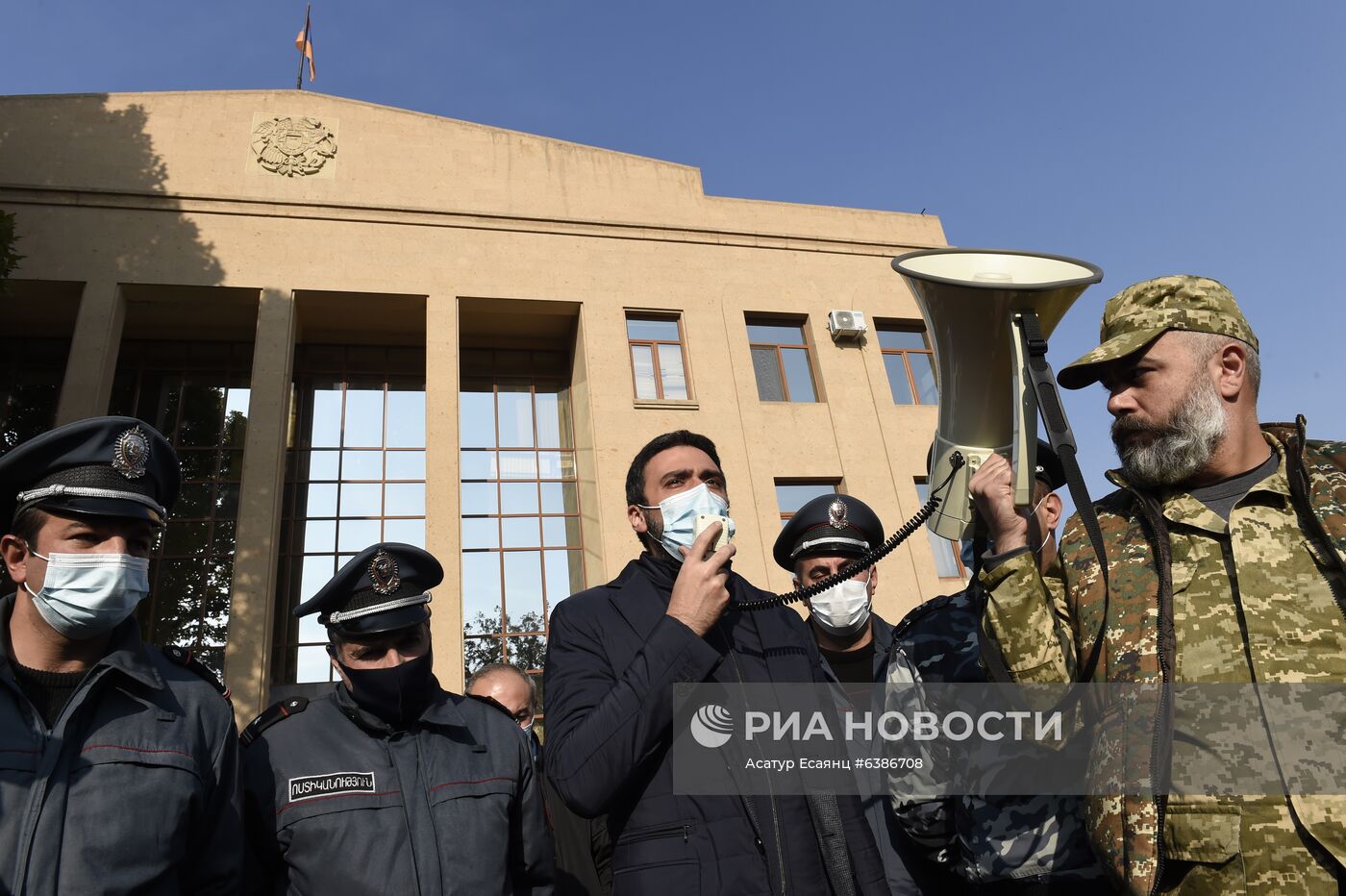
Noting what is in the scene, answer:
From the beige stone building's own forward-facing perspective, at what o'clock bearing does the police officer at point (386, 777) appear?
The police officer is roughly at 12 o'clock from the beige stone building.

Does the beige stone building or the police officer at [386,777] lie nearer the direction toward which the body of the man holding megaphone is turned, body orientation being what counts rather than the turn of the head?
the police officer

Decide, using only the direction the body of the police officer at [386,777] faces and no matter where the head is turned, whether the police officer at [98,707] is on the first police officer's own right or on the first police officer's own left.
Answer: on the first police officer's own right

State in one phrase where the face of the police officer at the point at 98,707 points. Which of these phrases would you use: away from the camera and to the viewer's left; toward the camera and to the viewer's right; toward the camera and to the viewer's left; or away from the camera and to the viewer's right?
toward the camera and to the viewer's right

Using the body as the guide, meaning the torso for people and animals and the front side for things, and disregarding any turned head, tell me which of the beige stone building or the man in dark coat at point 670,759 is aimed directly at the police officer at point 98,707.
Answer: the beige stone building

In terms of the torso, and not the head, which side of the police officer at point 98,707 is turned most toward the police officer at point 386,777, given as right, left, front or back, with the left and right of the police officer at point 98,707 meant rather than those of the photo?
left

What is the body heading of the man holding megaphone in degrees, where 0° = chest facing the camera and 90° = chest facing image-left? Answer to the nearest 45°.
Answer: approximately 45°

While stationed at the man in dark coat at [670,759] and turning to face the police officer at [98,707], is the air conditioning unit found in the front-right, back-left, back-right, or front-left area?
back-right

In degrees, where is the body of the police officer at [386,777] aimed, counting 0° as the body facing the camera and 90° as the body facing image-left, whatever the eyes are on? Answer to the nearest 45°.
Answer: approximately 0°

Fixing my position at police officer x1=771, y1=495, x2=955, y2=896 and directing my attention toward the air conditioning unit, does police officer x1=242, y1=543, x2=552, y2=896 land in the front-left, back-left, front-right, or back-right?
back-left

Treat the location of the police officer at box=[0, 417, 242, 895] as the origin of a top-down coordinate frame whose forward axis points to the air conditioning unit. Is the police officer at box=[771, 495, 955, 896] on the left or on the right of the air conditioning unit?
right

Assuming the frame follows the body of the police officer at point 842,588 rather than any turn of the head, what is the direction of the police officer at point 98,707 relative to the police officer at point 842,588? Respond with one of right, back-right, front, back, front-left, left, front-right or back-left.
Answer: front-right
